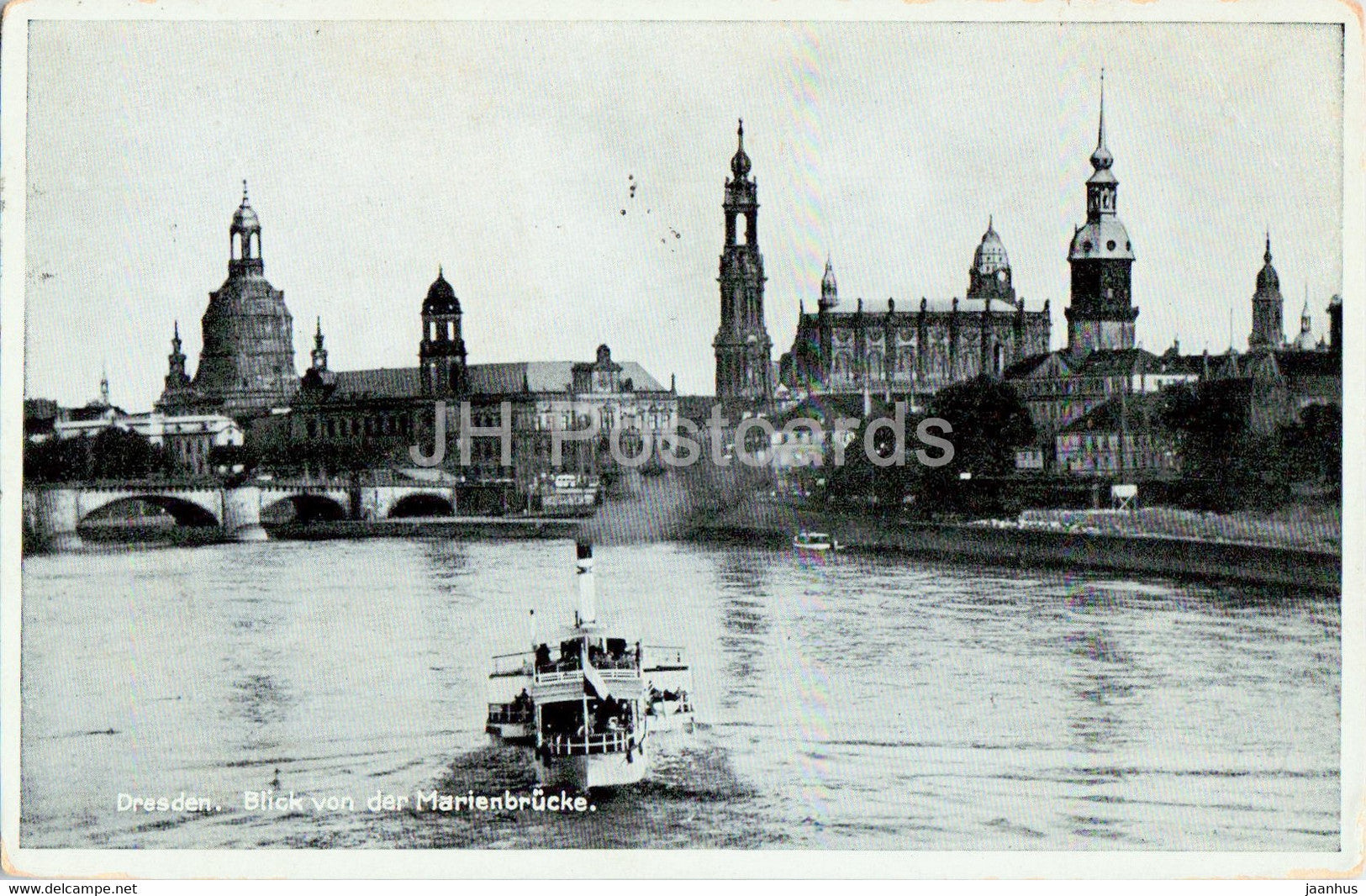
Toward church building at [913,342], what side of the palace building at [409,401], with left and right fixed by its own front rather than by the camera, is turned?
left

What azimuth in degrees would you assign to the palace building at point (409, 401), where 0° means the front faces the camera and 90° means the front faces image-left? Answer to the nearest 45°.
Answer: approximately 315°

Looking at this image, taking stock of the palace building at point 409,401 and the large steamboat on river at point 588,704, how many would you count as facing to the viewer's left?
0

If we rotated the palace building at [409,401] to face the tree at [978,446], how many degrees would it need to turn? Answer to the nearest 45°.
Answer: approximately 45° to its left

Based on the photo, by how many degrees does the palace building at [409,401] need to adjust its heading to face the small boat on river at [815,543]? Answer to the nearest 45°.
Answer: approximately 45° to its left

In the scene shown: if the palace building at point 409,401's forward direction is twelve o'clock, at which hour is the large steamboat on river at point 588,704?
The large steamboat on river is roughly at 1 o'clock from the palace building.
